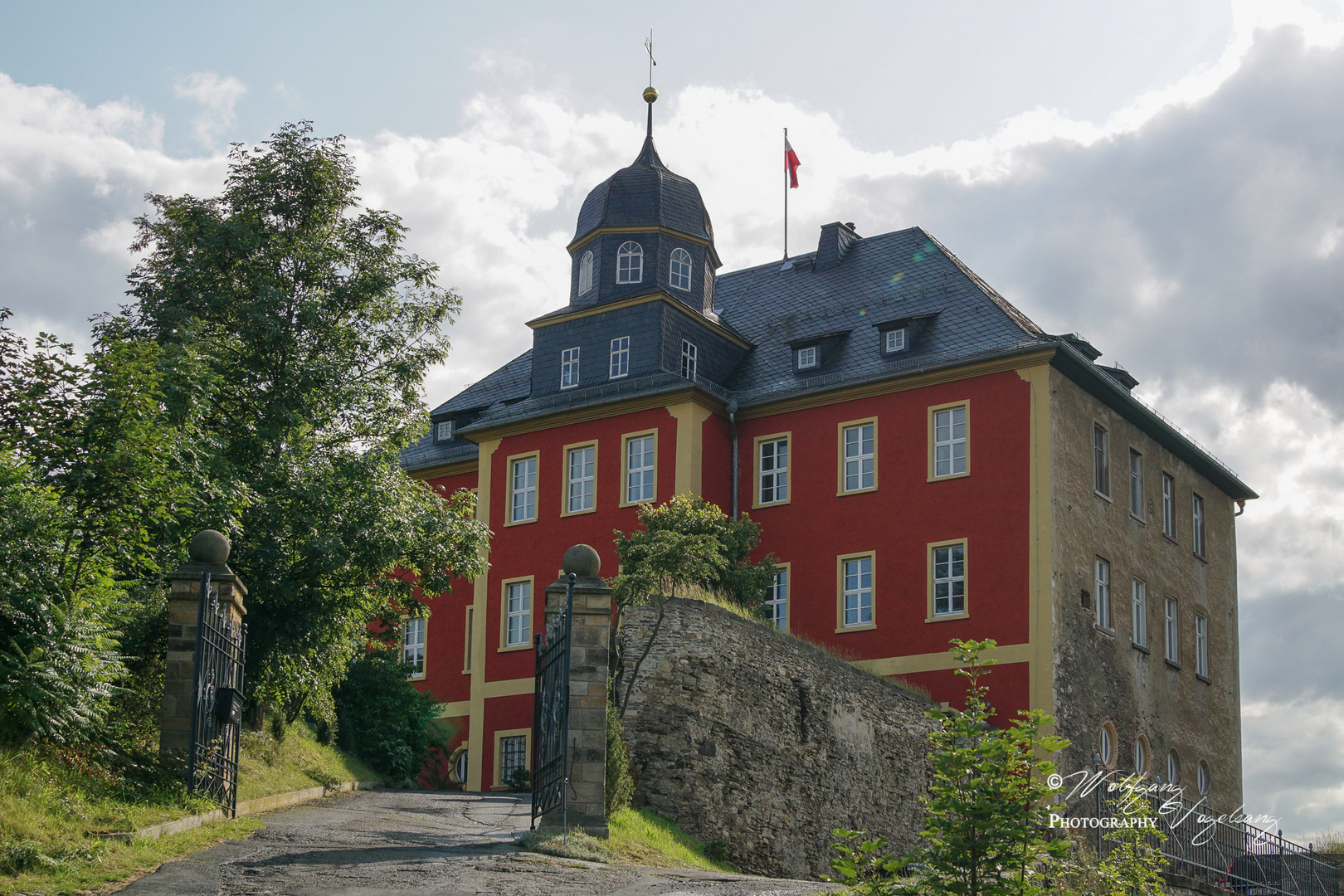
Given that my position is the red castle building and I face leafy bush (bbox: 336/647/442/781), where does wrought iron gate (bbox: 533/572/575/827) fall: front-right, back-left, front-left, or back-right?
front-left

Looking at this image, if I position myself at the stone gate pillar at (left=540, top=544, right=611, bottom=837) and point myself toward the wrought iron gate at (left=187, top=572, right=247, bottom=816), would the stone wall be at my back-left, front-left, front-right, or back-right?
back-right

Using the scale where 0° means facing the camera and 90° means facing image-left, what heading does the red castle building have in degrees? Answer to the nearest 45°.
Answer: approximately 45°

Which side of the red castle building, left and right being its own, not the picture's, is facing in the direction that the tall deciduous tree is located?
front

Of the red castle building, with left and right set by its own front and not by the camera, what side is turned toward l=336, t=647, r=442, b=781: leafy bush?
front

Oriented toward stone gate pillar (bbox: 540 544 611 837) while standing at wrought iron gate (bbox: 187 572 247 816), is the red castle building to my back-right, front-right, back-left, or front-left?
front-left

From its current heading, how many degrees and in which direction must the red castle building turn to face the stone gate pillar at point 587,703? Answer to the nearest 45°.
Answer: approximately 45° to its left

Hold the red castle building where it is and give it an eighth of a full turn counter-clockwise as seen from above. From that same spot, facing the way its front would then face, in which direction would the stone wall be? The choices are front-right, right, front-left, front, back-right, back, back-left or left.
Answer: front

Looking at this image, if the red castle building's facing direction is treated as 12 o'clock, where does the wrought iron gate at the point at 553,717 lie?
The wrought iron gate is roughly at 11 o'clock from the red castle building.

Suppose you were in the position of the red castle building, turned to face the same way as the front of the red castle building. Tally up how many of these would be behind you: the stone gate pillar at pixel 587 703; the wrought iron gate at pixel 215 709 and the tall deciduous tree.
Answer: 0

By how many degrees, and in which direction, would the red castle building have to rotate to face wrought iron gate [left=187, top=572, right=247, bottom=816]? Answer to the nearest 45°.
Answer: approximately 45° to its left
